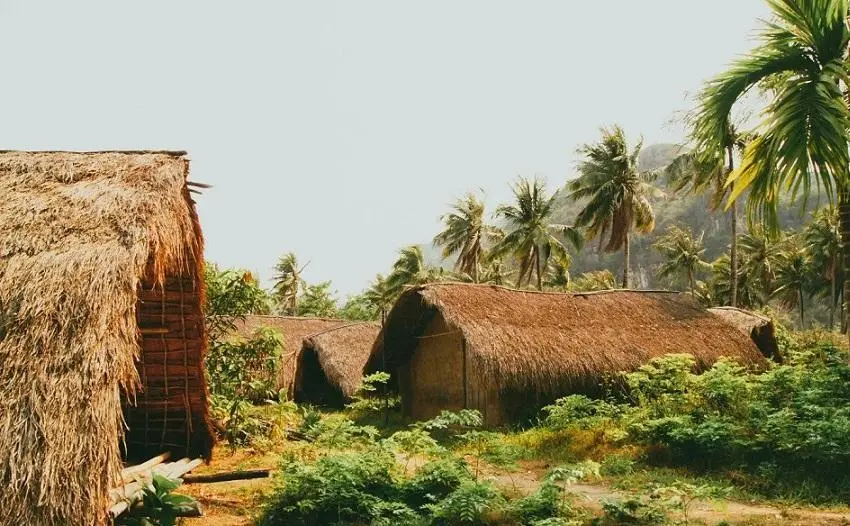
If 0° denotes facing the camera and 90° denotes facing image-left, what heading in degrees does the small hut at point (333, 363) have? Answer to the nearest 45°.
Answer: approximately 45°

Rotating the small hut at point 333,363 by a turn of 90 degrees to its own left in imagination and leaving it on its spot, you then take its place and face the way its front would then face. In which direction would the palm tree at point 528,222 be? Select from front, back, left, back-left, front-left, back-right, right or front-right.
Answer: left

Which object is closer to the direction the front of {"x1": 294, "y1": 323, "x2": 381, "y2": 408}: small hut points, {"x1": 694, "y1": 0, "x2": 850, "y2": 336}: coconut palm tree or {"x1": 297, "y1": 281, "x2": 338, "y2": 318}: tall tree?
the coconut palm tree

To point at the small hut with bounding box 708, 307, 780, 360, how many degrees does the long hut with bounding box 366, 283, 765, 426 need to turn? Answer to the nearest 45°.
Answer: approximately 180°

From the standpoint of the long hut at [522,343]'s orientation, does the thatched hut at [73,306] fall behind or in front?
in front

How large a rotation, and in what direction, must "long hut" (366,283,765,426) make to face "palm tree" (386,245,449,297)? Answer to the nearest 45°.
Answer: approximately 135° to its right

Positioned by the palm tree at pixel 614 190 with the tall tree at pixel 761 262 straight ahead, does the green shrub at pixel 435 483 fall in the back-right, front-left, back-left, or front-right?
back-right

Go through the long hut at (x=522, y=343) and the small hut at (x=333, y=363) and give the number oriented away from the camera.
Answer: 0

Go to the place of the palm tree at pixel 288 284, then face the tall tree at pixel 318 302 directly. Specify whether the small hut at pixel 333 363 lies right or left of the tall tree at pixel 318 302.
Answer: right

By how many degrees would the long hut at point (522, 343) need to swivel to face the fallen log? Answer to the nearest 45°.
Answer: approximately 45° to its left
